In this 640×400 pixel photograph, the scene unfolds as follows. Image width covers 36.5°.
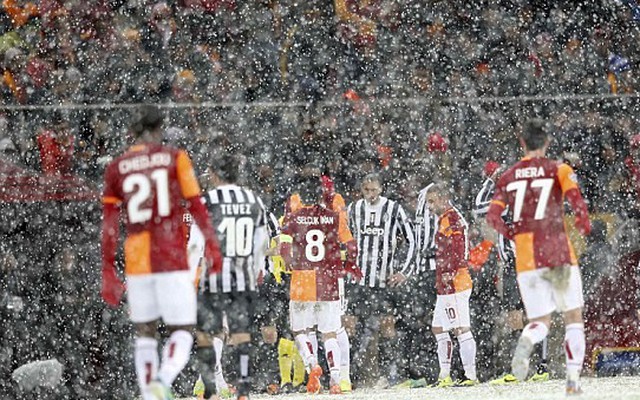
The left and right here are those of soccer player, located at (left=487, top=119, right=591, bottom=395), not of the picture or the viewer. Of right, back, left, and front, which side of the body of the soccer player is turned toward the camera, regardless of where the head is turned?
back

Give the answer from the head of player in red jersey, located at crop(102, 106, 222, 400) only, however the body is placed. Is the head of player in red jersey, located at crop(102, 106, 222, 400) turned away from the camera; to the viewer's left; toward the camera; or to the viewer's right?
away from the camera

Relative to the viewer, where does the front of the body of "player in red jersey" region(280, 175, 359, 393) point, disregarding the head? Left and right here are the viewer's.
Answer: facing away from the viewer

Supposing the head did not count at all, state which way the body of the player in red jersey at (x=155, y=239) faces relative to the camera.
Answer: away from the camera

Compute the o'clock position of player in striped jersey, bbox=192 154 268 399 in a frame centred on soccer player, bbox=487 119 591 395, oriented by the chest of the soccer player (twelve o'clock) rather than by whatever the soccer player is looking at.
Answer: The player in striped jersey is roughly at 9 o'clock from the soccer player.

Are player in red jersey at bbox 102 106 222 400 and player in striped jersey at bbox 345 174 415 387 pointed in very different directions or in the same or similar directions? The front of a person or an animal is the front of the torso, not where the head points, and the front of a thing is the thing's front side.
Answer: very different directions
